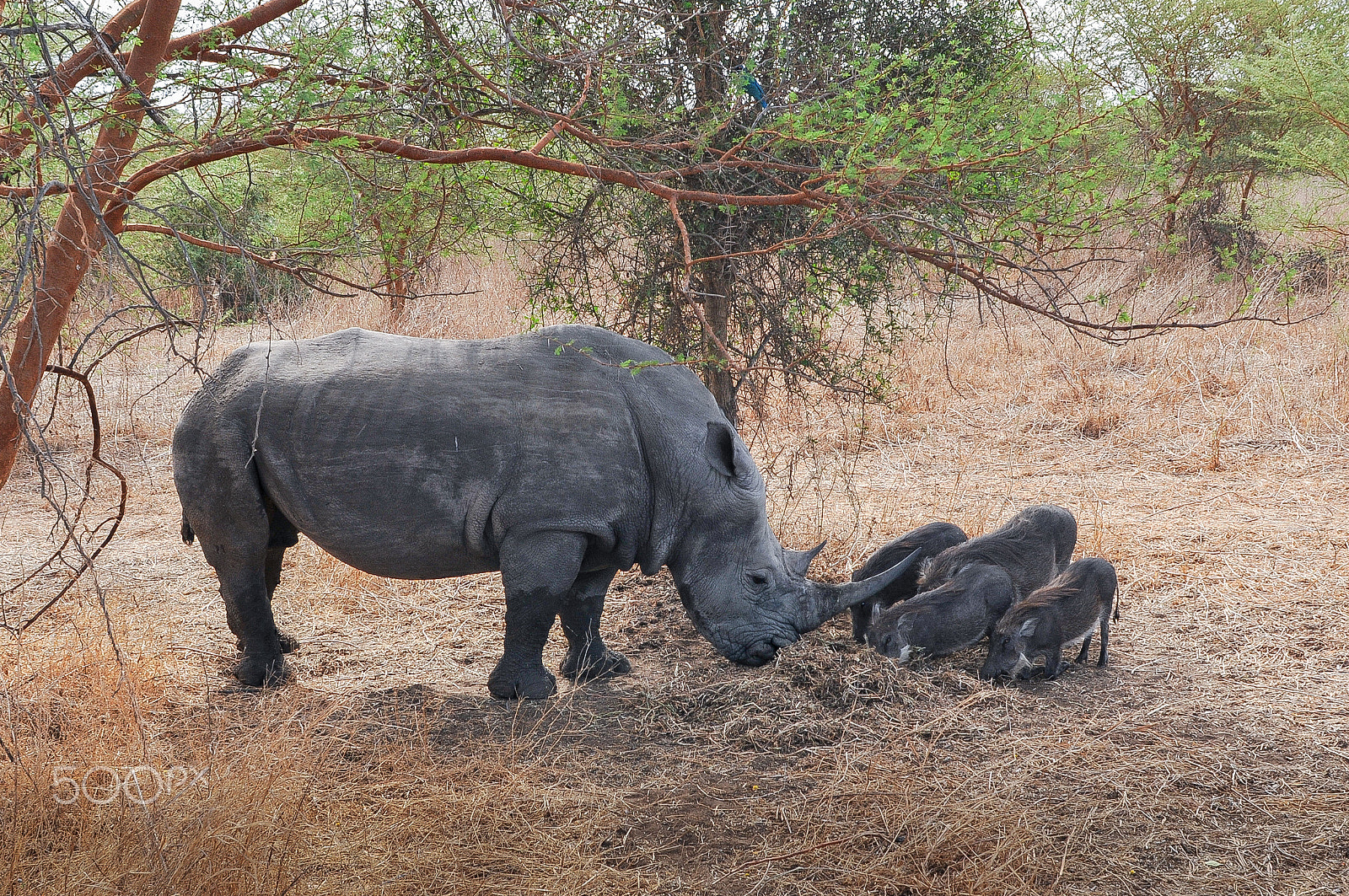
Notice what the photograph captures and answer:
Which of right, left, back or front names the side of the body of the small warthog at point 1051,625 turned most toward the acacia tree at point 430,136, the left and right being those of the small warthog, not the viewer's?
front

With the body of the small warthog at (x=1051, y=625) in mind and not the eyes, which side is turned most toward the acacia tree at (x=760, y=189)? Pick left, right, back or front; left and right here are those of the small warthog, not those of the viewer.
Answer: right

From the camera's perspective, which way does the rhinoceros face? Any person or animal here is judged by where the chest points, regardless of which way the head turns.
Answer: to the viewer's right

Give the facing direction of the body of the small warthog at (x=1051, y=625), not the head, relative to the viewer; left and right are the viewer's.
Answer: facing the viewer and to the left of the viewer

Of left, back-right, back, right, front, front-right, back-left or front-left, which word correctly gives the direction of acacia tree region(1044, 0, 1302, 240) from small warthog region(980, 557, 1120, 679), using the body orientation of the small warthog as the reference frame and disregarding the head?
back-right

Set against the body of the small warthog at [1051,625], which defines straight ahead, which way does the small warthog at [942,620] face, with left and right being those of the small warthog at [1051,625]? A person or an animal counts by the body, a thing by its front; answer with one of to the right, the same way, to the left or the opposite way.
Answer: the same way

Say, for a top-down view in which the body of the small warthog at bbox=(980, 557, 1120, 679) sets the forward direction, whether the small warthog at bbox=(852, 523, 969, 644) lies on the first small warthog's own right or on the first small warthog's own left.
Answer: on the first small warthog's own right

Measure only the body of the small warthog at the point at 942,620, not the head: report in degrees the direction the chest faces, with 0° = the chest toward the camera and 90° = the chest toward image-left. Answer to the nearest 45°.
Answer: approximately 45°

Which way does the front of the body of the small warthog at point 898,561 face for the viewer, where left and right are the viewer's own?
facing to the left of the viewer

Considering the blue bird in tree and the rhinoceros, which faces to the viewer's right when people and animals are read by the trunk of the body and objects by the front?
the rhinoceros
